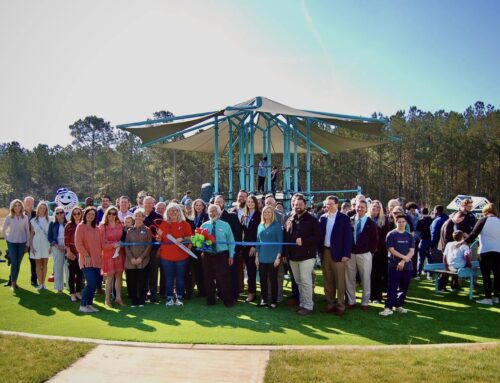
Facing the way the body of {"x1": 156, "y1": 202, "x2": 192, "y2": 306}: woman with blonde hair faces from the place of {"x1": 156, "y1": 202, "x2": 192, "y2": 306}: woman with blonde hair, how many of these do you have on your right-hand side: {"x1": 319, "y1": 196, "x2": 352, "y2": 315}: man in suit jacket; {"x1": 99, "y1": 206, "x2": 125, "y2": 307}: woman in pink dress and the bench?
1

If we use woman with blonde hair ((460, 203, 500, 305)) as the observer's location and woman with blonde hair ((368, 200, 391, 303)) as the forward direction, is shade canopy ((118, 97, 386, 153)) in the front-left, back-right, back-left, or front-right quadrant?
front-right

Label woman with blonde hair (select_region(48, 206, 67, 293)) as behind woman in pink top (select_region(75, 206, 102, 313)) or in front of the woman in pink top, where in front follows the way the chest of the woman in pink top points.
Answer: behind

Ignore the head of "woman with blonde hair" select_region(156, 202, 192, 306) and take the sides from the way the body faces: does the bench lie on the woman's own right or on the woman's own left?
on the woman's own left

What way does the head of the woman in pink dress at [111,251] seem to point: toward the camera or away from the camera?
toward the camera

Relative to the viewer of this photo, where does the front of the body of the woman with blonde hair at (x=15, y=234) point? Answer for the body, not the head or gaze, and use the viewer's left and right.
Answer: facing the viewer

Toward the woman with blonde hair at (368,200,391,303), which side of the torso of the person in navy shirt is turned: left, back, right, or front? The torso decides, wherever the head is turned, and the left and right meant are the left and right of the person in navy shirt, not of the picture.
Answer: back

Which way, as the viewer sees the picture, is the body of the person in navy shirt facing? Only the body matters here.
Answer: toward the camera

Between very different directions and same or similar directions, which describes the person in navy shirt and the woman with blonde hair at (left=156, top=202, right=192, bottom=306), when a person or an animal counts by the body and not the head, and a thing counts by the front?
same or similar directions

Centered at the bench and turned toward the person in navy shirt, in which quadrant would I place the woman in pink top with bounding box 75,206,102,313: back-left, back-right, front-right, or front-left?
front-right
